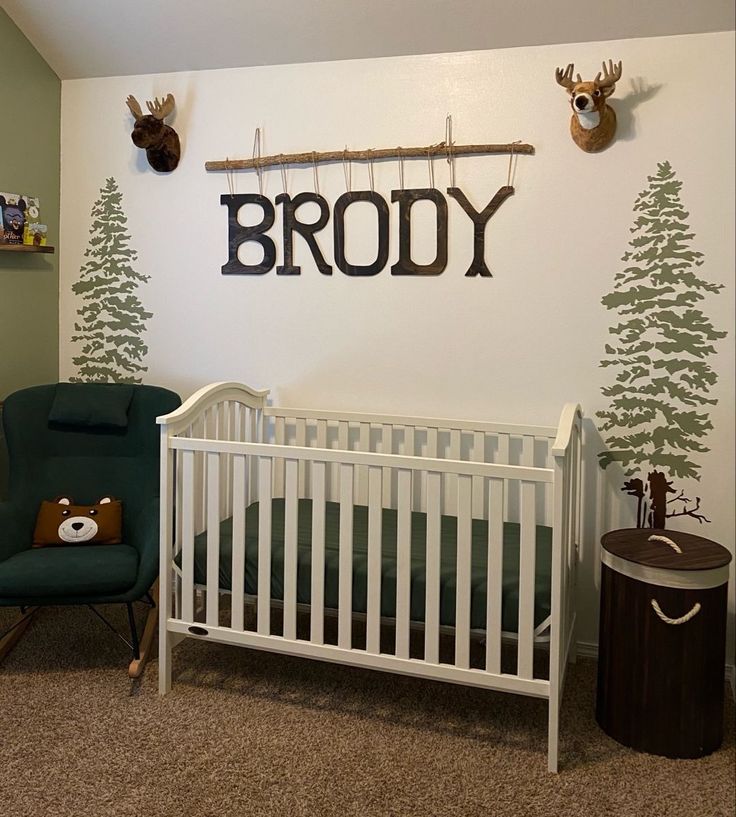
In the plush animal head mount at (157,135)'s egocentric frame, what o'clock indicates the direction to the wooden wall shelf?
The wooden wall shelf is roughly at 2 o'clock from the plush animal head mount.

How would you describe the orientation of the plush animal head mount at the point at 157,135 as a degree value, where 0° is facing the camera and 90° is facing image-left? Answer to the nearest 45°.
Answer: approximately 45°

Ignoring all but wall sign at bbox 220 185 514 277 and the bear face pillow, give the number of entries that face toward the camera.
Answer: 2

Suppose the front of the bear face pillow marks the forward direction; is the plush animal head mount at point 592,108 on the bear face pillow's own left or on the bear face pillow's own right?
on the bear face pillow's own left

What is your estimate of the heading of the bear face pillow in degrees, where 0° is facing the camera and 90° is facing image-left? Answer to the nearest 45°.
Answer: approximately 0°

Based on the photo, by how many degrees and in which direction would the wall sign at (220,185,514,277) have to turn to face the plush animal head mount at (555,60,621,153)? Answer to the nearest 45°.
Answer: approximately 45° to its left

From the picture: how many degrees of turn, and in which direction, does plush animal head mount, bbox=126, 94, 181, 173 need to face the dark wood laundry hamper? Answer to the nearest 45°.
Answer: approximately 90° to its left
